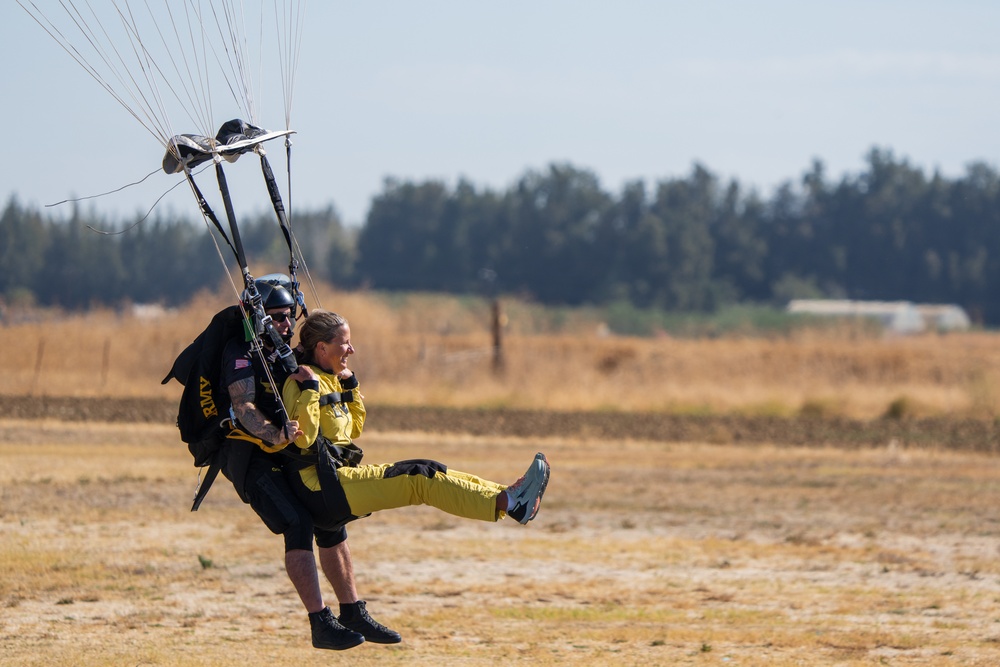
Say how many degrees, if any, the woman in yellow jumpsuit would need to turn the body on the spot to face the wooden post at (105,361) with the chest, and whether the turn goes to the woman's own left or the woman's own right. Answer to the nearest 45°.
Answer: approximately 90° to the woman's own left

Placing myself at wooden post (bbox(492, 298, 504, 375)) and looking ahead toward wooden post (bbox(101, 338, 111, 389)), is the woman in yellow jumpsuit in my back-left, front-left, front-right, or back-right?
front-left

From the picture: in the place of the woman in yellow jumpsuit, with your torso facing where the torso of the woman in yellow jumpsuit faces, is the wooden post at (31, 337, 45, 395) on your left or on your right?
on your left

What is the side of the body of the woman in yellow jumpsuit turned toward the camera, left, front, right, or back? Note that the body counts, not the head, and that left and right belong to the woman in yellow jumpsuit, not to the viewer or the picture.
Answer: right

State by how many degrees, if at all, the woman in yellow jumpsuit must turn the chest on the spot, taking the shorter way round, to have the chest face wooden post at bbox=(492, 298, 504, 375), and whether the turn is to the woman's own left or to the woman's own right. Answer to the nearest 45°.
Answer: approximately 90° to the woman's own left

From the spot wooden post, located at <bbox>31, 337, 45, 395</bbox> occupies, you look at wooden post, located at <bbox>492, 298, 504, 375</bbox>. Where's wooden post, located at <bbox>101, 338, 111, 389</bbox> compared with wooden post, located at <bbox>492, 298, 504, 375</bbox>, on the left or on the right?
left

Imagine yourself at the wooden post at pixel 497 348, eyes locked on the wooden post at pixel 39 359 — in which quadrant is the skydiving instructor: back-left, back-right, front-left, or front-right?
front-left

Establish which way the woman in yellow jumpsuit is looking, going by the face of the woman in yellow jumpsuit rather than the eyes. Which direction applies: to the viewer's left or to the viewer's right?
to the viewer's right
